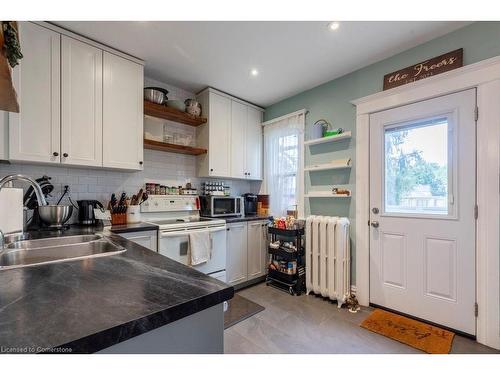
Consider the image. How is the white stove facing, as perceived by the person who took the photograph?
facing the viewer and to the right of the viewer

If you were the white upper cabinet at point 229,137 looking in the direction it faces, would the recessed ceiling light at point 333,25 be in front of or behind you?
in front

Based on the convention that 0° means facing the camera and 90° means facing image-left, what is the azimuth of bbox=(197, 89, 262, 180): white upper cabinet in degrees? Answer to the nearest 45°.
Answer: approximately 315°

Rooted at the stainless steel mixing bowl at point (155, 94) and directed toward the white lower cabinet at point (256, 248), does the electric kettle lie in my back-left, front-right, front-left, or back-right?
back-right

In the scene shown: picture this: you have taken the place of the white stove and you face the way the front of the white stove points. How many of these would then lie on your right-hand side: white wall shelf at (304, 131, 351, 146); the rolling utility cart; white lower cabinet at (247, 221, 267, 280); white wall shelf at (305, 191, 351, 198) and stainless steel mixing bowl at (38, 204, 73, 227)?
1

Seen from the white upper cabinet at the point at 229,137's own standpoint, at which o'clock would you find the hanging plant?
The hanging plant is roughly at 2 o'clock from the white upper cabinet.
